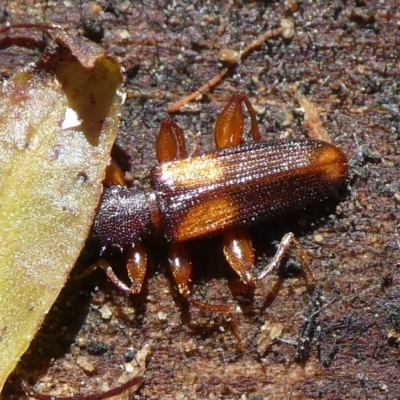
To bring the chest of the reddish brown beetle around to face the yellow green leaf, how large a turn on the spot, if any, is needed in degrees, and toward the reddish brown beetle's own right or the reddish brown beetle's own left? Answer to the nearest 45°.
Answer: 0° — it already faces it

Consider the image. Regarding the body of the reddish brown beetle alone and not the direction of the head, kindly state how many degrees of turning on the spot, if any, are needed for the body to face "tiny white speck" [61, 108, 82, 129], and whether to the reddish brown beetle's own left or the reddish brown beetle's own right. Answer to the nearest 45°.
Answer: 0° — it already faces it

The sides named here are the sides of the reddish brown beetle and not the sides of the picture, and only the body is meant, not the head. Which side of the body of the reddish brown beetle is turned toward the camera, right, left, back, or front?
left
